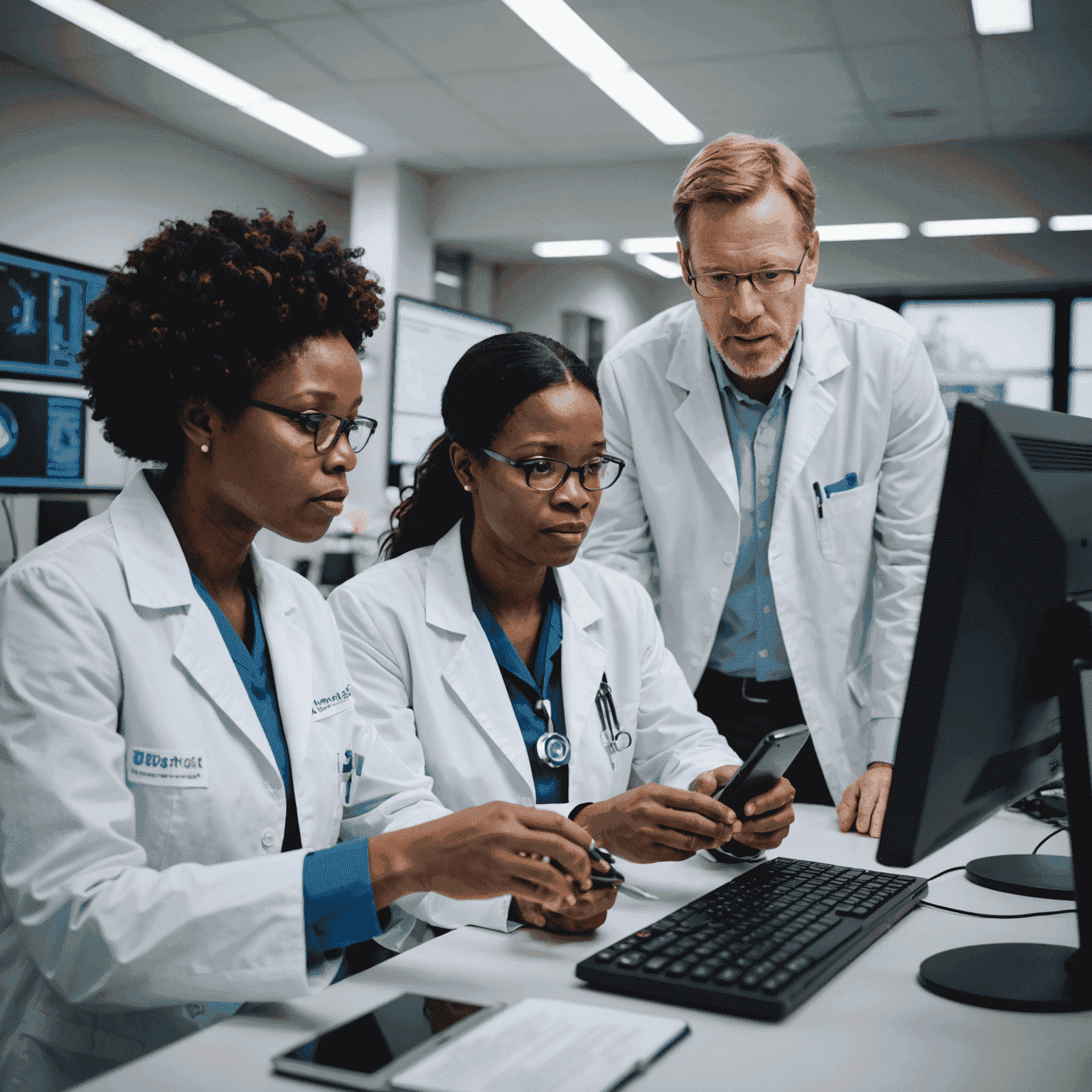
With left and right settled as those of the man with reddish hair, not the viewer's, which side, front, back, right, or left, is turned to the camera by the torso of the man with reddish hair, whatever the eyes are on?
front

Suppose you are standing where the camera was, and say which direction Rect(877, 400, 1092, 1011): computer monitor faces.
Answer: facing away from the viewer and to the left of the viewer

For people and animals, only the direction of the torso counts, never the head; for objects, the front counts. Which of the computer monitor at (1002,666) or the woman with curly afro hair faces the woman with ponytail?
the computer monitor

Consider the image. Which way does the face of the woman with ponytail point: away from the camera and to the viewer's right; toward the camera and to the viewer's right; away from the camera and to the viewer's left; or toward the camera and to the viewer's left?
toward the camera and to the viewer's right

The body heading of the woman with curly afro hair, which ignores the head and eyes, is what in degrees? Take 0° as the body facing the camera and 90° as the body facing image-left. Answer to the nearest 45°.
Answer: approximately 315°

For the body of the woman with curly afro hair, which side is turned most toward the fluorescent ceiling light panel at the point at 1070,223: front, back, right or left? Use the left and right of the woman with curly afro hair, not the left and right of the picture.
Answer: left

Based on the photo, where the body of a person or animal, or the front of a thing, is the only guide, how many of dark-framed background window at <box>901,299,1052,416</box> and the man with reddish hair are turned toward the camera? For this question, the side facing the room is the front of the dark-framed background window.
2

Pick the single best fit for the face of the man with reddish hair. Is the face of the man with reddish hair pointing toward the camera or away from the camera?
toward the camera

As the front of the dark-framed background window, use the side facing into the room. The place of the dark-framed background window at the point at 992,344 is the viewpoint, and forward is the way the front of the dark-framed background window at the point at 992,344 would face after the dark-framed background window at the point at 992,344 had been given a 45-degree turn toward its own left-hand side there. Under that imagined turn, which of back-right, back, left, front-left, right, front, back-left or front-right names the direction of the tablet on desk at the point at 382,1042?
front-right

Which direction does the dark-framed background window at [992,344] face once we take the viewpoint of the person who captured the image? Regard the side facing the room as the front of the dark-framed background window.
facing the viewer

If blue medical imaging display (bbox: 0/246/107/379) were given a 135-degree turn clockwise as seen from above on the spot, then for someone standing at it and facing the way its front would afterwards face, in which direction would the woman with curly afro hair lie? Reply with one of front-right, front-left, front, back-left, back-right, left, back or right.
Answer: left

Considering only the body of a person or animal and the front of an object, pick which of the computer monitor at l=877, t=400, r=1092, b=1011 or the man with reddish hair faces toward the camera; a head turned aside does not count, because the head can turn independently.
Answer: the man with reddish hair

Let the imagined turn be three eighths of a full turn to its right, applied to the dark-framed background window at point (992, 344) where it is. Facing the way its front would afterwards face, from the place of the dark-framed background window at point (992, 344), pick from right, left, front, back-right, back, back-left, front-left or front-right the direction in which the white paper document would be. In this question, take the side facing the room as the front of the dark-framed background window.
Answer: back-left
